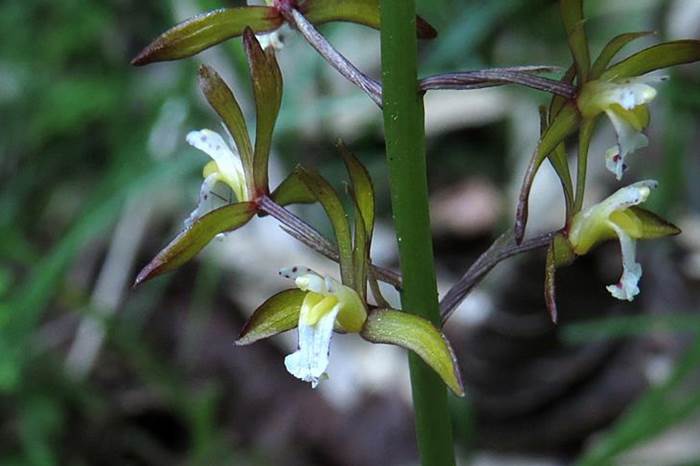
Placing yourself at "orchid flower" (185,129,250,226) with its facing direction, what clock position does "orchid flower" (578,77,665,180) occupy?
"orchid flower" (578,77,665,180) is roughly at 7 o'clock from "orchid flower" (185,129,250,226).

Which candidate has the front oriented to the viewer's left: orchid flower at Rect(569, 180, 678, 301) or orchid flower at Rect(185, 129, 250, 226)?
orchid flower at Rect(185, 129, 250, 226)

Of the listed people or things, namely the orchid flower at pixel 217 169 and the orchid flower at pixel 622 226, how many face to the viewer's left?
1

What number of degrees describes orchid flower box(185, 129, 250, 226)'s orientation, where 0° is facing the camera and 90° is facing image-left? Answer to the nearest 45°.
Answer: approximately 90°
